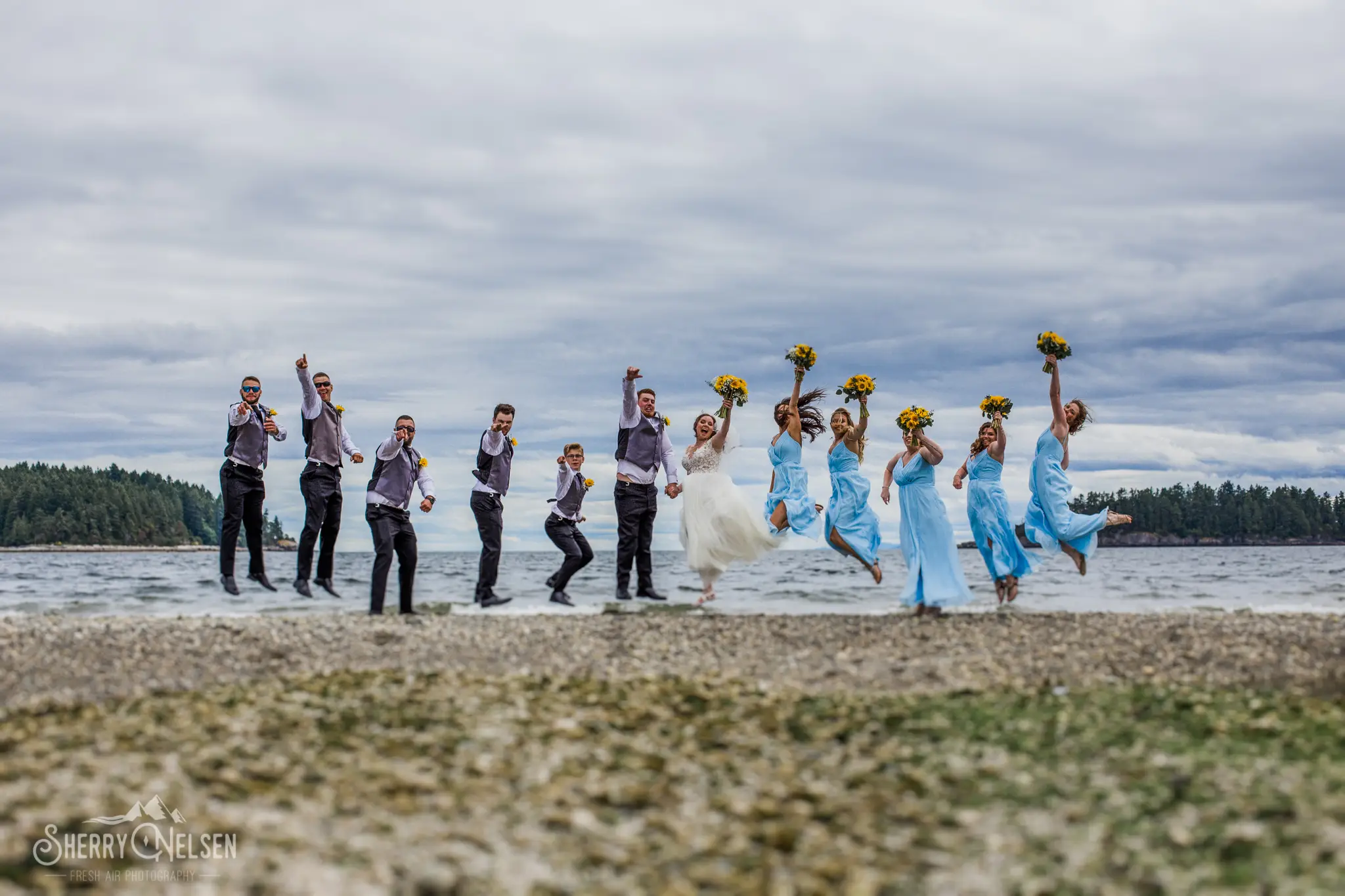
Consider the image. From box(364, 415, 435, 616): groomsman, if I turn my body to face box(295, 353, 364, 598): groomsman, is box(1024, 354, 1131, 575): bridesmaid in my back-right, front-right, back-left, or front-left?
back-right

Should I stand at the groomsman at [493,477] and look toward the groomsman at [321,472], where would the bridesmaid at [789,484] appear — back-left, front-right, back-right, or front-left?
back-right

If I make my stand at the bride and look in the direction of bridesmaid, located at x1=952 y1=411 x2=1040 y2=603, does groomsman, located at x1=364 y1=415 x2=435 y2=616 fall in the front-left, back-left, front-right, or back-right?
back-right

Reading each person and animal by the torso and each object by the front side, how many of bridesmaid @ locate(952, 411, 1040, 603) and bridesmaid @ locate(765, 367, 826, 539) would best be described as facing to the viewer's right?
0

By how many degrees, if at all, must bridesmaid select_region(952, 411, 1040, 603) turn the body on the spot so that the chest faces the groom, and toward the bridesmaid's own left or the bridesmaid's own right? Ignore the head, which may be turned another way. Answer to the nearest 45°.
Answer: approximately 45° to the bridesmaid's own right

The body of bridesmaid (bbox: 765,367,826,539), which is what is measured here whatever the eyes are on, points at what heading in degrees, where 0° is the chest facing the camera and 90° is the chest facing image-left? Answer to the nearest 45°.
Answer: approximately 45°

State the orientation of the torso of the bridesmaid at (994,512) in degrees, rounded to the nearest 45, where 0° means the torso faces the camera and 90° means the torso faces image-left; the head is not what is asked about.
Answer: approximately 45°

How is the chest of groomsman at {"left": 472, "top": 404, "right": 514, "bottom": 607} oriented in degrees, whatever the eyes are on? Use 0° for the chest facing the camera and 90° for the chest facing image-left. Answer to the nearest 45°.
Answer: approximately 315°

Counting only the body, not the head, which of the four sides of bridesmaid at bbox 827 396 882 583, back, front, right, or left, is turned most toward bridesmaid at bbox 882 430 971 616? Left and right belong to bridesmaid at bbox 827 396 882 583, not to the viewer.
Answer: left
